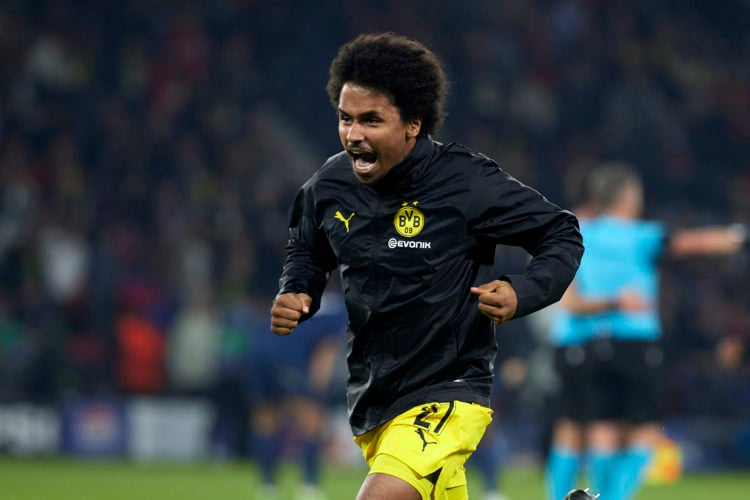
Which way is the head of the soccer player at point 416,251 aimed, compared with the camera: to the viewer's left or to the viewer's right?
to the viewer's left

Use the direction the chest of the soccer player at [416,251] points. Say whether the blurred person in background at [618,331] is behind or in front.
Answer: behind

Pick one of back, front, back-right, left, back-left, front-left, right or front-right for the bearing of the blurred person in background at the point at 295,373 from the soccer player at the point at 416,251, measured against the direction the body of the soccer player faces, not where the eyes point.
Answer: back-right

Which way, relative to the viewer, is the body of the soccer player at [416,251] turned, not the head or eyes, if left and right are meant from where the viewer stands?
facing the viewer and to the left of the viewer
